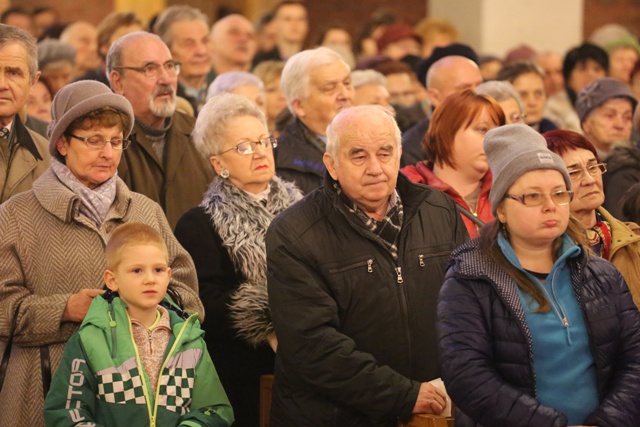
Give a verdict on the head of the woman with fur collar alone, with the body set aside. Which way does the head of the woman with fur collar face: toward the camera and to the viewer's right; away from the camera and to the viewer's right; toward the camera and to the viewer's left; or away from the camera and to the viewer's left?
toward the camera and to the viewer's right

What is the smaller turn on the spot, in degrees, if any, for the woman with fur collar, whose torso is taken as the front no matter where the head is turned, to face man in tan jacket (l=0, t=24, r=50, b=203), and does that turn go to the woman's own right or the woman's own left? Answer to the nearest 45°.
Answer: approximately 135° to the woman's own right

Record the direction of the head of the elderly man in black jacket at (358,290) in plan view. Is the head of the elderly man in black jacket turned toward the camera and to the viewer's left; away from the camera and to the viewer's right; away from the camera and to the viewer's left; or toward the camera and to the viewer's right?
toward the camera and to the viewer's right

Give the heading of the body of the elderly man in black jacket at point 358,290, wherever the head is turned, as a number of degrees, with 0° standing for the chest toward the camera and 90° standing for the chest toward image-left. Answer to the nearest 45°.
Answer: approximately 315°

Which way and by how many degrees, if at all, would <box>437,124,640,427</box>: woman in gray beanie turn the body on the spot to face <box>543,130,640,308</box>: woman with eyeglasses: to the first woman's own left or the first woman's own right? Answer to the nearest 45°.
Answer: approximately 135° to the first woman's own left

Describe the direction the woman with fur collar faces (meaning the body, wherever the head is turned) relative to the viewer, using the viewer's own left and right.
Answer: facing the viewer and to the right of the viewer

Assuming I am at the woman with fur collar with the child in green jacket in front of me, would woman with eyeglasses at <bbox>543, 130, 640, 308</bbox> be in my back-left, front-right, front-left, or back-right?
back-left

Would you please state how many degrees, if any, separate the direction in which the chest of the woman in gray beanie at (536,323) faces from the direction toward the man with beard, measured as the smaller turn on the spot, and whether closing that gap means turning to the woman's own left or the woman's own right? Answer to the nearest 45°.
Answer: approximately 180°

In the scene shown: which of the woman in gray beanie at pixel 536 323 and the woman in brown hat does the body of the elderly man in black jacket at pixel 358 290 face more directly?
the woman in gray beanie
